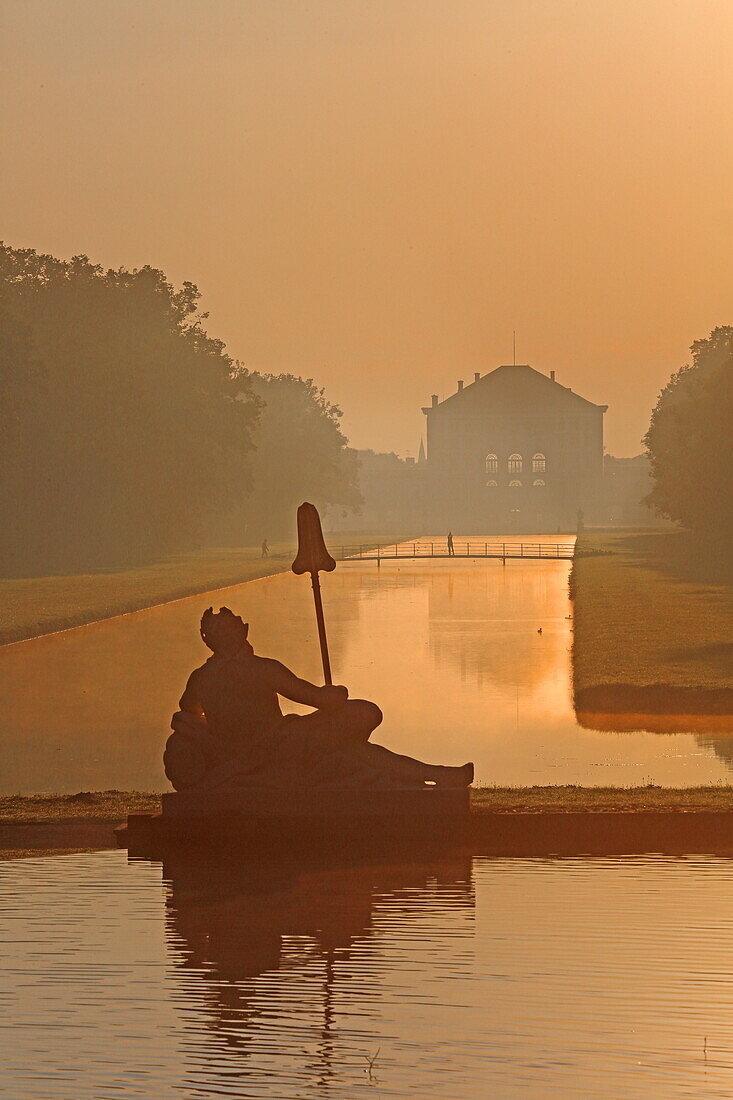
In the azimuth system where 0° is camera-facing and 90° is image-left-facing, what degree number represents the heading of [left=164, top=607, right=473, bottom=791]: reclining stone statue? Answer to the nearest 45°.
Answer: approximately 315°
